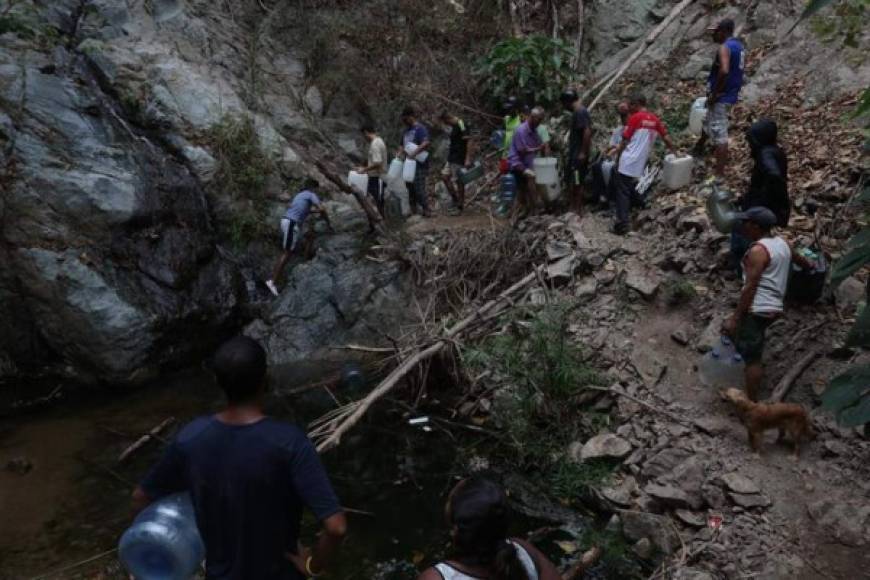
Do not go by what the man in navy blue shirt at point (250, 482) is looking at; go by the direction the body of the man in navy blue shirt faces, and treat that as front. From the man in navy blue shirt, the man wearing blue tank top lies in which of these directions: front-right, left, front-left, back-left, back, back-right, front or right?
front-right

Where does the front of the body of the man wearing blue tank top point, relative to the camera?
to the viewer's left

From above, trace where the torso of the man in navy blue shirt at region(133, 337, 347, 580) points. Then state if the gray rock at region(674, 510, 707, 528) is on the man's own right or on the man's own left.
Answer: on the man's own right

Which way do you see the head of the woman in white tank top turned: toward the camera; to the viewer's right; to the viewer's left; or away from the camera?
away from the camera

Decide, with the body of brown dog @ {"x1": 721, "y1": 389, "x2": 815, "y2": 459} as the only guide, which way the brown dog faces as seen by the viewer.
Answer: to the viewer's left

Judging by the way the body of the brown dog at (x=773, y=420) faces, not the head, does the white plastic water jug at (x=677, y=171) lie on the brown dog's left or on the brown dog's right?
on the brown dog's right

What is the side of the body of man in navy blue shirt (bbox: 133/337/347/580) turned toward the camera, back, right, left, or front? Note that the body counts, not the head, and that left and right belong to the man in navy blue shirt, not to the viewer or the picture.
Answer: back

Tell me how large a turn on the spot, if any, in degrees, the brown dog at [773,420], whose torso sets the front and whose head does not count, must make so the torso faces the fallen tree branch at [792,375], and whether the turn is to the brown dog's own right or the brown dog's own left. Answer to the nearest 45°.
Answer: approximately 90° to the brown dog's own right

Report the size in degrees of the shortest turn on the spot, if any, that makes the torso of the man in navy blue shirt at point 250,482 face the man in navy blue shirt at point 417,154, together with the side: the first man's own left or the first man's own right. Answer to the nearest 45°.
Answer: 0° — they already face them

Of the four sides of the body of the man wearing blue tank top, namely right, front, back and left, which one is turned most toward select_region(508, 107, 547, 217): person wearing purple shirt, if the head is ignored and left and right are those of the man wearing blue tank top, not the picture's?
front

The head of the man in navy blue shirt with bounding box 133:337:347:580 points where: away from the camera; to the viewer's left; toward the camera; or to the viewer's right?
away from the camera

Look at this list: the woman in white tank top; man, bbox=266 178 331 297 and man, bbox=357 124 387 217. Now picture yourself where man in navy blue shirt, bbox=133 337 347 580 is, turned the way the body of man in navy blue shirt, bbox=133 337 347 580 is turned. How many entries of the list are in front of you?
2

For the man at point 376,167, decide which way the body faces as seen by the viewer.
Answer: to the viewer's left
